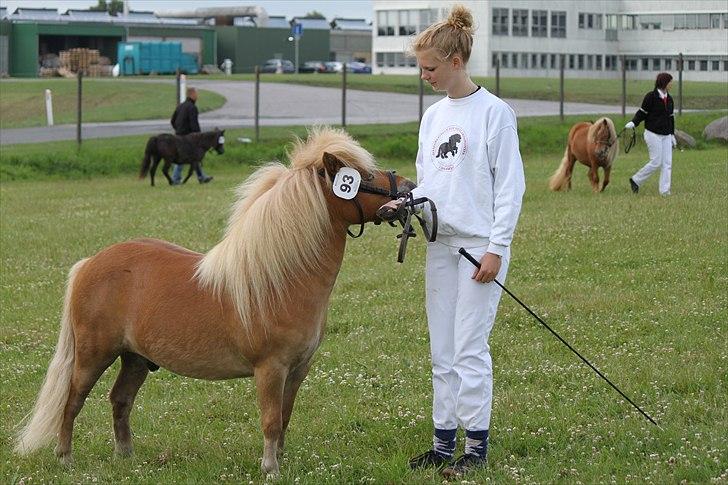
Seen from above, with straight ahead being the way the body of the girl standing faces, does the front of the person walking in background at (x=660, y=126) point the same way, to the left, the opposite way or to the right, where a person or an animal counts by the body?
to the left

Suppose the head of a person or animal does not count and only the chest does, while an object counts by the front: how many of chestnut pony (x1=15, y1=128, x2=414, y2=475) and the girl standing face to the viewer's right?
1

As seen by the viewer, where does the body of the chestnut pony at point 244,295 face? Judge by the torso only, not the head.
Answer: to the viewer's right

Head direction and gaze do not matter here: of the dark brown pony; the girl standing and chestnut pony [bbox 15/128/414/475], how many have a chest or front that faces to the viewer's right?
2

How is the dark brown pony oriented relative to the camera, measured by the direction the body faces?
to the viewer's right

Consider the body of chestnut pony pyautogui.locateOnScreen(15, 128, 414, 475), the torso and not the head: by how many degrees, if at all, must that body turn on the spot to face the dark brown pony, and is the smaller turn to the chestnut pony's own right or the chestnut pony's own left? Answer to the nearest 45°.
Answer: approximately 90° to the chestnut pony's own left

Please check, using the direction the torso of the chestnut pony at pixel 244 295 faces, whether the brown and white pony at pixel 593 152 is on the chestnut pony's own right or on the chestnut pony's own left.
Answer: on the chestnut pony's own left

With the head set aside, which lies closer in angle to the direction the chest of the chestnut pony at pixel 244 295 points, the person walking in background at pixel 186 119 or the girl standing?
the girl standing

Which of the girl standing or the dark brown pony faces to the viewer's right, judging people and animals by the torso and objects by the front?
the dark brown pony

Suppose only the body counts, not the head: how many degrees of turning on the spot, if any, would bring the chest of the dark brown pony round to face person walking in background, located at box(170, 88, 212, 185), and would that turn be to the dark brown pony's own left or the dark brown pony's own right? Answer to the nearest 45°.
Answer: approximately 90° to the dark brown pony's own left

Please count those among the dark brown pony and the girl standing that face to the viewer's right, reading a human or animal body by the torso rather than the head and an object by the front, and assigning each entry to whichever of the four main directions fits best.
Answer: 1

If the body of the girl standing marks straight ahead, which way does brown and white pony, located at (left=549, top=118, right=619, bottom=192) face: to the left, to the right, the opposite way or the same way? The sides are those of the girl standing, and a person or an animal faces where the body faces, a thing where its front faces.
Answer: to the left
